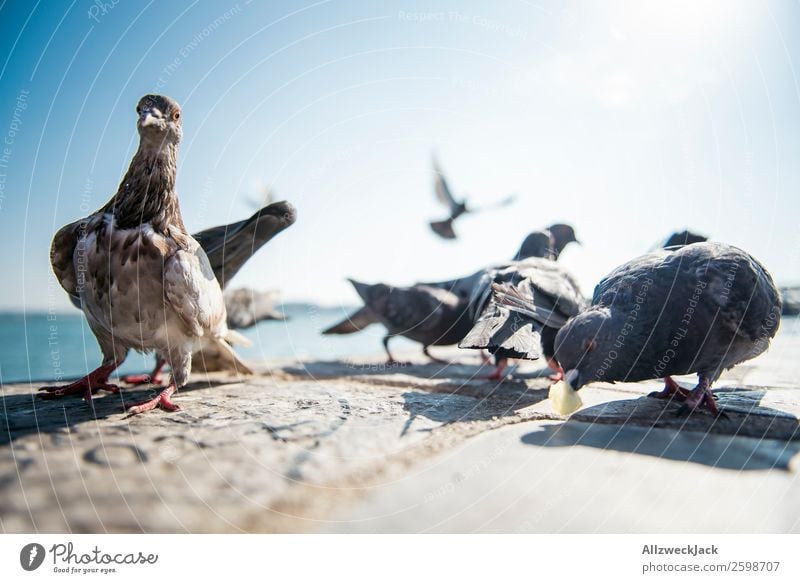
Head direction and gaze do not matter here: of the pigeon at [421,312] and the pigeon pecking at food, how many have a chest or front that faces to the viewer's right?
1

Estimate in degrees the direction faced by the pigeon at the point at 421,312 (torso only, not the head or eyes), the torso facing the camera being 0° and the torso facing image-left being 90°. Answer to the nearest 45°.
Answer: approximately 270°

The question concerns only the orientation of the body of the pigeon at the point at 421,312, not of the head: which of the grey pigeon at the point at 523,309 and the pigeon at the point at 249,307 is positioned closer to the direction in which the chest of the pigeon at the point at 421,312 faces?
the grey pigeon

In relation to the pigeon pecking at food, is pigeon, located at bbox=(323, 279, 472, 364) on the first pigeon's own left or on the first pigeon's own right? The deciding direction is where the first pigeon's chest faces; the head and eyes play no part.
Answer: on the first pigeon's own right
